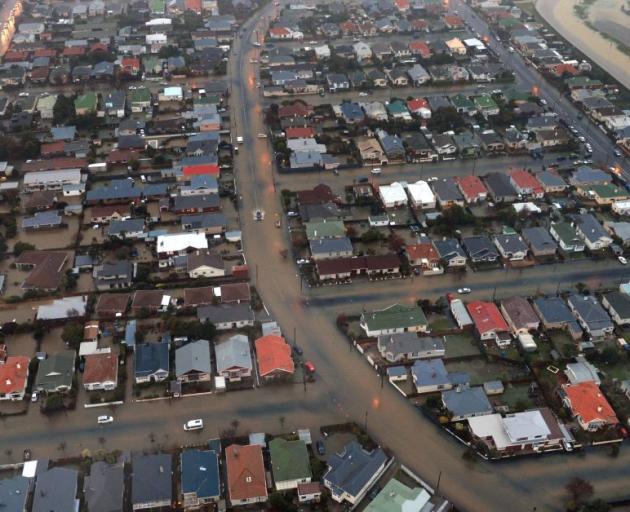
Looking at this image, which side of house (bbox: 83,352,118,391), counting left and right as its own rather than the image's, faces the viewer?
front

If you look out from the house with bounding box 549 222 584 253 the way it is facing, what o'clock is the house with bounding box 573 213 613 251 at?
the house with bounding box 573 213 613 251 is roughly at 8 o'clock from the house with bounding box 549 222 584 253.

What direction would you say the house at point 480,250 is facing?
toward the camera

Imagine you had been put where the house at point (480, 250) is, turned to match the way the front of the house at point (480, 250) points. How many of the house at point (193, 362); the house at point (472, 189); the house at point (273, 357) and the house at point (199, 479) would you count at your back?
1

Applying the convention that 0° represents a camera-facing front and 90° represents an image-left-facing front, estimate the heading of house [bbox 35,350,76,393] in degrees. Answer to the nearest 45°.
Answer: approximately 0°

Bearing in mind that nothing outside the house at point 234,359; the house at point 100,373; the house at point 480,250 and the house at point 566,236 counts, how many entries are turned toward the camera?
4

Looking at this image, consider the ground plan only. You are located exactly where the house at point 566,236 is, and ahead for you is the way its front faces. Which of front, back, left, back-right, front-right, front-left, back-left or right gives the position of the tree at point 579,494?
front

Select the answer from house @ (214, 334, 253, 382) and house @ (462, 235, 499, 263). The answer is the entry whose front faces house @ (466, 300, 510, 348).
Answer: house @ (462, 235, 499, 263)

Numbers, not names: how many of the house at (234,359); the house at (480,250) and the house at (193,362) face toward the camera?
3

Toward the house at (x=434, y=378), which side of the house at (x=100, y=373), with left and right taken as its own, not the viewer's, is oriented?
left

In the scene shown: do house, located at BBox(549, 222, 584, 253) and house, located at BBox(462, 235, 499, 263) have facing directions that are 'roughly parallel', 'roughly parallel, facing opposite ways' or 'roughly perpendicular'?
roughly parallel
